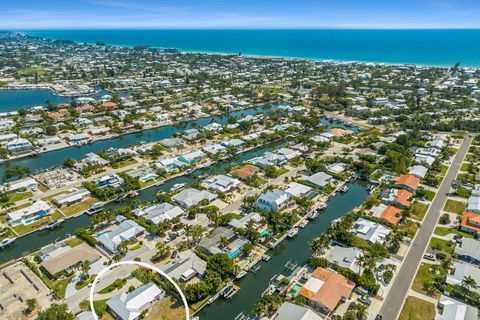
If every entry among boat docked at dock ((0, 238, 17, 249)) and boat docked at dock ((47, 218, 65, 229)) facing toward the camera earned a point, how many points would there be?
0

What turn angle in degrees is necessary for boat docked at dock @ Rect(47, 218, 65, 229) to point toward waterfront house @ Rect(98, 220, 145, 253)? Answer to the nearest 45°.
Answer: approximately 90° to its right

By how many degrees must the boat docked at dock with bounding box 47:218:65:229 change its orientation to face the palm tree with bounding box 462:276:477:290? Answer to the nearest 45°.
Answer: approximately 90° to its right

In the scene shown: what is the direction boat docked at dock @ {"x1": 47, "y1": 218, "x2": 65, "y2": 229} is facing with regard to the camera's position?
facing away from the viewer and to the right of the viewer

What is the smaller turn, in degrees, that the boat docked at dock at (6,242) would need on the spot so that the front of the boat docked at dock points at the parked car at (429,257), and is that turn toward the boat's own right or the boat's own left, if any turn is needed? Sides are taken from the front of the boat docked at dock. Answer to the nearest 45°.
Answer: approximately 90° to the boat's own right

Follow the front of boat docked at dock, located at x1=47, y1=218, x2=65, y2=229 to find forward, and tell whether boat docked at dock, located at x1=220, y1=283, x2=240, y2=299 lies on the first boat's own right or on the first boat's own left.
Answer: on the first boat's own right

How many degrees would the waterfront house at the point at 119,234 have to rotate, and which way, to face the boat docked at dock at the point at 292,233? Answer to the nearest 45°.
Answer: approximately 45° to its left

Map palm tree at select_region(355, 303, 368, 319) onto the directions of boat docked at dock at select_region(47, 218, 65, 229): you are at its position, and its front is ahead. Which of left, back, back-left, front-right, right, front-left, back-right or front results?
right

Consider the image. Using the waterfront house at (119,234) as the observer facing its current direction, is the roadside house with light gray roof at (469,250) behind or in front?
in front

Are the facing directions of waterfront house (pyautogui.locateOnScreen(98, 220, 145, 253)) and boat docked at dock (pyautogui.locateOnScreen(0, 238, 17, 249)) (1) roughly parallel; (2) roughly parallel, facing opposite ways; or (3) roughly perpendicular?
roughly perpendicular

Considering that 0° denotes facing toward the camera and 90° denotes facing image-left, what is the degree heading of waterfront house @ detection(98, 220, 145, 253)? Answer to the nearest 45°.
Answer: approximately 315°

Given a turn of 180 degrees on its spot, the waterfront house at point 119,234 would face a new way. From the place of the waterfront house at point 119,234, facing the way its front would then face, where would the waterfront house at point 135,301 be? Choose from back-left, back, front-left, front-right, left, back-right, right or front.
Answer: back-left

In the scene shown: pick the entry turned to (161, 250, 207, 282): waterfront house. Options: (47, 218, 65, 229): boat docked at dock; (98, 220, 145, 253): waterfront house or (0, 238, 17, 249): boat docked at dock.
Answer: (98, 220, 145, 253): waterfront house

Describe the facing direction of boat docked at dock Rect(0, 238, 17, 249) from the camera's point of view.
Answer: facing away from the viewer and to the right of the viewer
